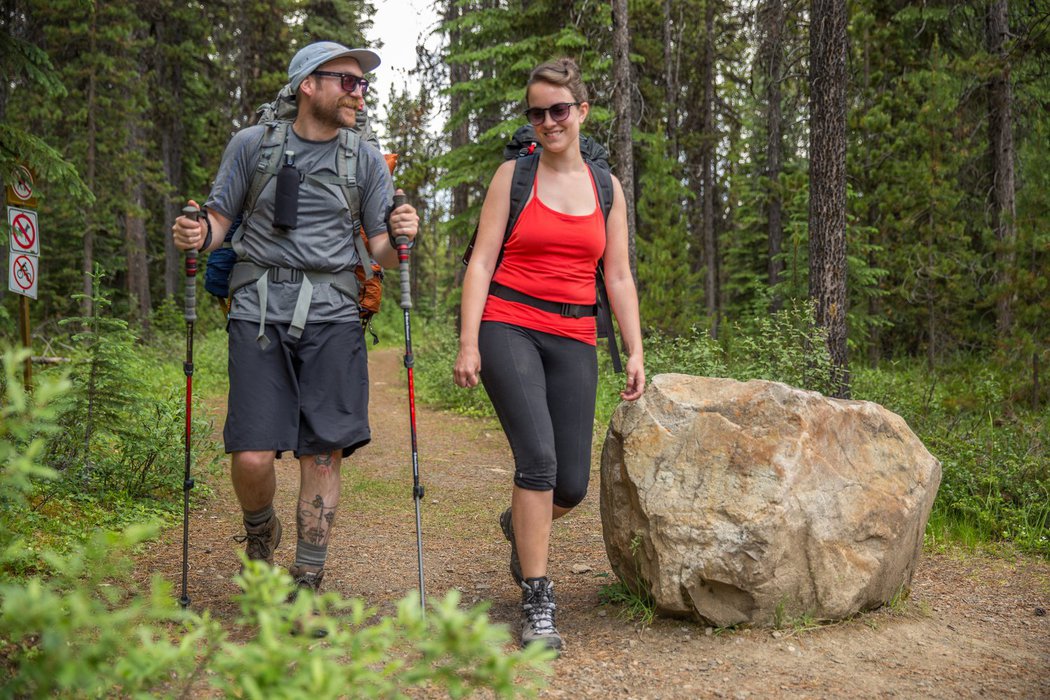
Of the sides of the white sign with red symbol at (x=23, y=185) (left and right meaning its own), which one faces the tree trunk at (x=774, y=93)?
left

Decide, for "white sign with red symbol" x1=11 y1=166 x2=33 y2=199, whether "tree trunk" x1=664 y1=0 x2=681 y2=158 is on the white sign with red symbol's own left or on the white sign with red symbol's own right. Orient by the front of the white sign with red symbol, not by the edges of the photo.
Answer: on the white sign with red symbol's own left

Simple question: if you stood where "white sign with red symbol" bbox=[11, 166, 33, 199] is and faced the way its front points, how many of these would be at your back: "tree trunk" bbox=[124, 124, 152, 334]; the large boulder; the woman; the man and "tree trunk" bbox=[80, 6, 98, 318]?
2

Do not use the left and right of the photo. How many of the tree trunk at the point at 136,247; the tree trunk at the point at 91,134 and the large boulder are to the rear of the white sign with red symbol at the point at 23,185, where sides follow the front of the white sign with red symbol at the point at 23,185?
2

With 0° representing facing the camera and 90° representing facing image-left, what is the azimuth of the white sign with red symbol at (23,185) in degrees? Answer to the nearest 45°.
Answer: approximately 0°

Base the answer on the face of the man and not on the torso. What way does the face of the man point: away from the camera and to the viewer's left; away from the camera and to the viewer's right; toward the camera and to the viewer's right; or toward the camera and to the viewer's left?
toward the camera and to the viewer's right

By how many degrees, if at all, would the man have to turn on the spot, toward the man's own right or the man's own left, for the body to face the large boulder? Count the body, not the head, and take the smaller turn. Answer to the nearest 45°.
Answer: approximately 90° to the man's own left

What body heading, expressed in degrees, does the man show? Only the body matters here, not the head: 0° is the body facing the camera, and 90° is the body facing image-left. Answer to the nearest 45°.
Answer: approximately 0°

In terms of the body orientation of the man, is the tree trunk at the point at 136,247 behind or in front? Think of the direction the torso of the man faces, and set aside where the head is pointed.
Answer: behind

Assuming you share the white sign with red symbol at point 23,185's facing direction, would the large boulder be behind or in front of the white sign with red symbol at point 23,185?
in front

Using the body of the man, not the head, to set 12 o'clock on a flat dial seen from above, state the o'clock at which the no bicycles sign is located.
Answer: The no bicycles sign is roughly at 5 o'clock from the man.

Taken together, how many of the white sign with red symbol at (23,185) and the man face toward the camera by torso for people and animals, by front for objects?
2

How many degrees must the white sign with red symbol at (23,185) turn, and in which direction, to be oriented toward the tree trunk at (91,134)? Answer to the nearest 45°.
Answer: approximately 180°

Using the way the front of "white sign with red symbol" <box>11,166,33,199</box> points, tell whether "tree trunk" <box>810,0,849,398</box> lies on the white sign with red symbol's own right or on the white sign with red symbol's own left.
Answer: on the white sign with red symbol's own left
